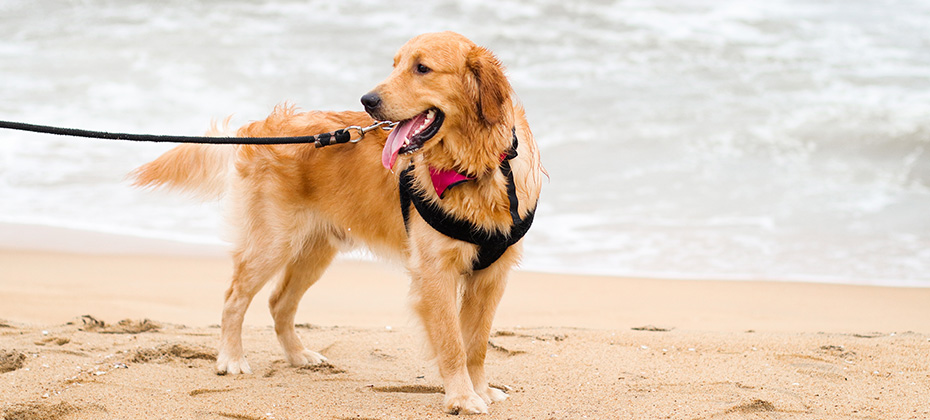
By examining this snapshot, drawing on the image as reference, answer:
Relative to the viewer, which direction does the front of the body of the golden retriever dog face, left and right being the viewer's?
facing the viewer and to the right of the viewer
